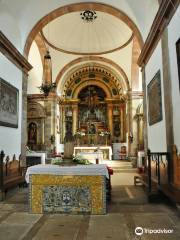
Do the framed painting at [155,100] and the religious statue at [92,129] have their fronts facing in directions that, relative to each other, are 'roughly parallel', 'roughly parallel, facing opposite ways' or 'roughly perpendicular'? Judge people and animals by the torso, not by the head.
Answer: roughly perpendicular

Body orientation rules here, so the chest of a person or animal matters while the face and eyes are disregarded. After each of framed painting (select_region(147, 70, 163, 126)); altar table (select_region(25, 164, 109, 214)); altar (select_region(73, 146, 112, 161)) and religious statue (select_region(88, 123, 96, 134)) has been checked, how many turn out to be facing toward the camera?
3

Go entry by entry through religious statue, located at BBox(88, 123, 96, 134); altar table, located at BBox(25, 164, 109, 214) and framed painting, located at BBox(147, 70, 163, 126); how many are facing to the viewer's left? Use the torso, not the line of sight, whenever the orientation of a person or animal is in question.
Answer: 1

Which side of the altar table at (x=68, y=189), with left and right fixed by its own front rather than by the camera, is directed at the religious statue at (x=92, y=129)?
back

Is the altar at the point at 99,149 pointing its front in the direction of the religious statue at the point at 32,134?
no

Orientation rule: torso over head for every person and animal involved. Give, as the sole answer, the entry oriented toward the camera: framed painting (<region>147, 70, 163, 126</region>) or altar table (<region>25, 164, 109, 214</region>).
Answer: the altar table

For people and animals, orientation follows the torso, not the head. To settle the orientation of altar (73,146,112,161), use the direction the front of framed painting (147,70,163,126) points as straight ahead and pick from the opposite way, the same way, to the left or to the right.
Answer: to the left

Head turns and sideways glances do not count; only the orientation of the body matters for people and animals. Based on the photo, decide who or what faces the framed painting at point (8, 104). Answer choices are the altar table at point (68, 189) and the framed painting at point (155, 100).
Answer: the framed painting at point (155, 100)

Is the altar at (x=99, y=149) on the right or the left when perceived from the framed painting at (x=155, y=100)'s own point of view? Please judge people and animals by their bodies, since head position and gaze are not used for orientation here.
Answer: on its right

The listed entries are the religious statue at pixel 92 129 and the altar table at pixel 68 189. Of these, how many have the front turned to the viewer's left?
0

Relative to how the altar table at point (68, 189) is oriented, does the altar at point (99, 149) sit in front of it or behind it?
behind

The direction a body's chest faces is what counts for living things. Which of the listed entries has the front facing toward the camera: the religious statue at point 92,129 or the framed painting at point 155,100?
the religious statue

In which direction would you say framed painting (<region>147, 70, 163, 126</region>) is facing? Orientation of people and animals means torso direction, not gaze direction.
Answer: to the viewer's left

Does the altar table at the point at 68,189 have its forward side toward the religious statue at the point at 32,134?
no

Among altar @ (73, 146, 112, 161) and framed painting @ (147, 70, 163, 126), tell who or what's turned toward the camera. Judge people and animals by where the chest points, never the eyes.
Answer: the altar

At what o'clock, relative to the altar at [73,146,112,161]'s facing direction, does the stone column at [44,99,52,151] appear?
The stone column is roughly at 3 o'clock from the altar.

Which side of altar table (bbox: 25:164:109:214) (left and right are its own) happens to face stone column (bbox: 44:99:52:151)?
back

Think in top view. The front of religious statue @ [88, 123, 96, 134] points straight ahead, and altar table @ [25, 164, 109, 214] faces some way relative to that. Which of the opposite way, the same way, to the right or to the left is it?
the same way

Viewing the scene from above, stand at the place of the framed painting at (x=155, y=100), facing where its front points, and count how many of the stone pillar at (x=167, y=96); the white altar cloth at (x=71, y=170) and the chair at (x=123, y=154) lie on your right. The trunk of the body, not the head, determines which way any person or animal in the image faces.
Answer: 1

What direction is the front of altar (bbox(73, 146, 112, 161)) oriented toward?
toward the camera

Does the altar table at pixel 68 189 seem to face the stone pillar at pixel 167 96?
no
